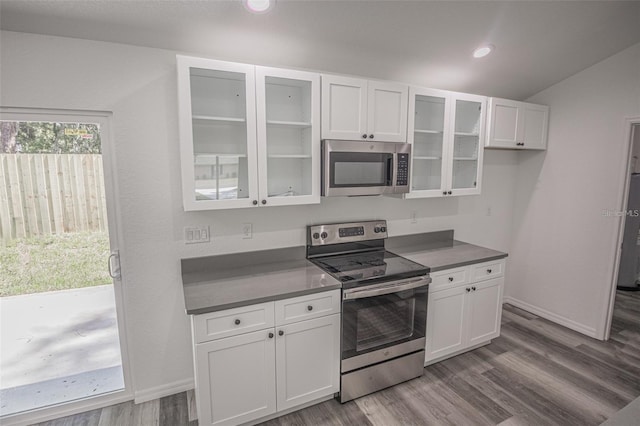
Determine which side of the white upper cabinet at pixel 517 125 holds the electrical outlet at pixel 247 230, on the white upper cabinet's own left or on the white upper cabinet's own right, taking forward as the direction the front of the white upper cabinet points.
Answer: on the white upper cabinet's own right

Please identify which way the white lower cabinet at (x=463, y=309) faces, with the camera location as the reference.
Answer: facing the viewer and to the right of the viewer

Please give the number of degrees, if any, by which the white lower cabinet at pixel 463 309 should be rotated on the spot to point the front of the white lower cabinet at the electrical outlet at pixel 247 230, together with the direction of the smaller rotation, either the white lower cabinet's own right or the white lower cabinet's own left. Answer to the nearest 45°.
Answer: approximately 90° to the white lower cabinet's own right

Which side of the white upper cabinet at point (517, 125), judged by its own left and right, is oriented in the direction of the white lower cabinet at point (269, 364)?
right

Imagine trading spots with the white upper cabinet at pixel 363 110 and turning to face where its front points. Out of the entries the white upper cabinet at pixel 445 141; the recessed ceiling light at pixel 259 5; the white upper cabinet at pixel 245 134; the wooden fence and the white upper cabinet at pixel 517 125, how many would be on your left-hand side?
2

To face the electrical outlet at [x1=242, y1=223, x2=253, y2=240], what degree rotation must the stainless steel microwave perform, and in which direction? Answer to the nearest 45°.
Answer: approximately 135° to its right

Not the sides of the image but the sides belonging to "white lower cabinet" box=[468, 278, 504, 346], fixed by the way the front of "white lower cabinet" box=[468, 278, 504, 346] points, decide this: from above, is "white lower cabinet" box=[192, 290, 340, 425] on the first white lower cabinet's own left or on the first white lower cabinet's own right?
on the first white lower cabinet's own right

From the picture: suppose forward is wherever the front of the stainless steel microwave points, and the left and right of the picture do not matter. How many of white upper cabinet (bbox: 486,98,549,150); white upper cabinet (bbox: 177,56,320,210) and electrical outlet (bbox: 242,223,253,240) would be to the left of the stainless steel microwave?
1

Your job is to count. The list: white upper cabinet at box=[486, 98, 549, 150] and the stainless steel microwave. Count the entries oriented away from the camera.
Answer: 0

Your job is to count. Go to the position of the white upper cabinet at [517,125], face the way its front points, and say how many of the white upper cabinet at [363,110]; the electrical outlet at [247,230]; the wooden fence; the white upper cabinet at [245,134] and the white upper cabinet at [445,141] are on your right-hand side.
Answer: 5
